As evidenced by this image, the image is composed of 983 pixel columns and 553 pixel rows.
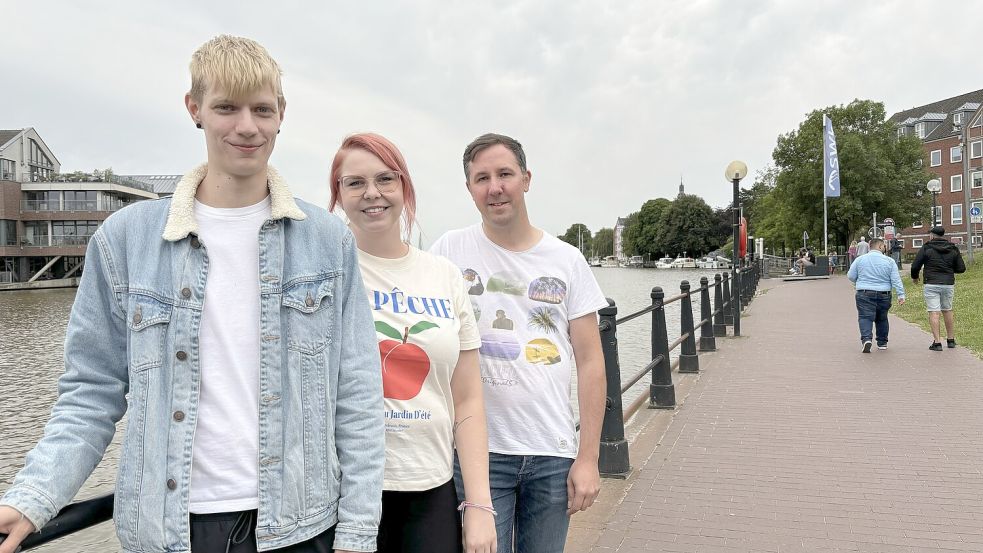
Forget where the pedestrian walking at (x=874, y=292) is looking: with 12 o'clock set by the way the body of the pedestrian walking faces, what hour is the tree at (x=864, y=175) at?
The tree is roughly at 12 o'clock from the pedestrian walking.

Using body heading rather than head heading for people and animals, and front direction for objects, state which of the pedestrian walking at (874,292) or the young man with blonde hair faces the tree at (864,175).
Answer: the pedestrian walking

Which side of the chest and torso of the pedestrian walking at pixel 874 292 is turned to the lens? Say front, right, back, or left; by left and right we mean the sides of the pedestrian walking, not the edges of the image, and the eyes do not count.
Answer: back

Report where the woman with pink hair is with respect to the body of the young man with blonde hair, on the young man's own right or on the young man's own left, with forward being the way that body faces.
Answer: on the young man's own left

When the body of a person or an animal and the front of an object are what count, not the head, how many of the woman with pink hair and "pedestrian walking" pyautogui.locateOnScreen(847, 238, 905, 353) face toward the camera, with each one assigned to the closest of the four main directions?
1

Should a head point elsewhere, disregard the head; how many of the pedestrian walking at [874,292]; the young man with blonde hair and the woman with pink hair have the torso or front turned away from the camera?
1

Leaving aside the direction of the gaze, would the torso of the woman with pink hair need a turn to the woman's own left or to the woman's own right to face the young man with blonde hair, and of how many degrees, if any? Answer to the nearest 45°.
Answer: approximately 45° to the woman's own right

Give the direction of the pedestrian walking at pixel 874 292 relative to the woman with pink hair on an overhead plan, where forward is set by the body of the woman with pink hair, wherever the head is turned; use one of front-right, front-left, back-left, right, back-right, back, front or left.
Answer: back-left

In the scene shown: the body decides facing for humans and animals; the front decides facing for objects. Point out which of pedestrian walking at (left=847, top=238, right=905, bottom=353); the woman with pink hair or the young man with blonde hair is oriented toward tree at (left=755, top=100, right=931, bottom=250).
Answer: the pedestrian walking
